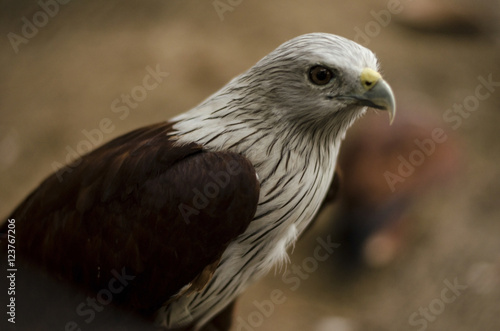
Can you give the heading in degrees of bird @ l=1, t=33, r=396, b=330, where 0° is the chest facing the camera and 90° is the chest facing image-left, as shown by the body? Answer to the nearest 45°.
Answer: approximately 270°
